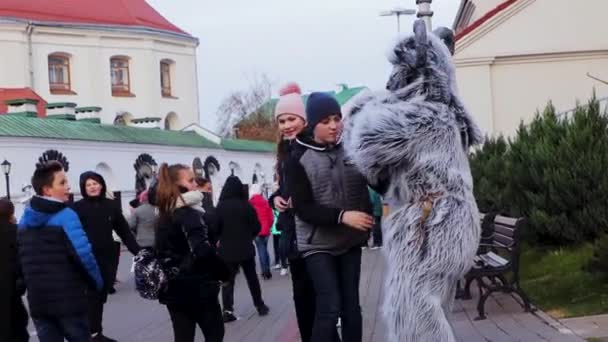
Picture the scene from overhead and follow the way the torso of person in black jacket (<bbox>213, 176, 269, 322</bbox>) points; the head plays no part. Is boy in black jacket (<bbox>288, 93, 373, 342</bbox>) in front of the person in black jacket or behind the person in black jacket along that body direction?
behind

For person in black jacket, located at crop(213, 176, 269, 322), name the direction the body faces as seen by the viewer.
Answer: away from the camera

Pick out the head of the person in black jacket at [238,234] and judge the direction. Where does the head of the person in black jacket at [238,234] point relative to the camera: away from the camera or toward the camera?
away from the camera

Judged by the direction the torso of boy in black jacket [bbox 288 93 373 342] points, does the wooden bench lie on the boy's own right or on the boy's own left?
on the boy's own left

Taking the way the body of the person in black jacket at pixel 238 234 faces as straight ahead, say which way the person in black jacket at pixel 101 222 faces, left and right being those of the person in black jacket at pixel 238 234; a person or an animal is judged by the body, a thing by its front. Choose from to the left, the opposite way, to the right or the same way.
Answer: the opposite way

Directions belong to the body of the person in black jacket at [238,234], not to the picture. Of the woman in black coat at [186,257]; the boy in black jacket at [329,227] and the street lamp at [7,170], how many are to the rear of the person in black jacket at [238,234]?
2

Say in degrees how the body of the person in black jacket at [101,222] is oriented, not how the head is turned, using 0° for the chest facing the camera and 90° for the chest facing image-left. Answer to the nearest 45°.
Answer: approximately 0°

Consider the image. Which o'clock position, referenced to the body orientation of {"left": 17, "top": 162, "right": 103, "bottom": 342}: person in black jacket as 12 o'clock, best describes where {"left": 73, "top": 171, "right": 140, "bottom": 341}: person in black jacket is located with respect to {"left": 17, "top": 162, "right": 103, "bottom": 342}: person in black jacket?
{"left": 73, "top": 171, "right": 140, "bottom": 341}: person in black jacket is roughly at 11 o'clock from {"left": 17, "top": 162, "right": 103, "bottom": 342}: person in black jacket.
